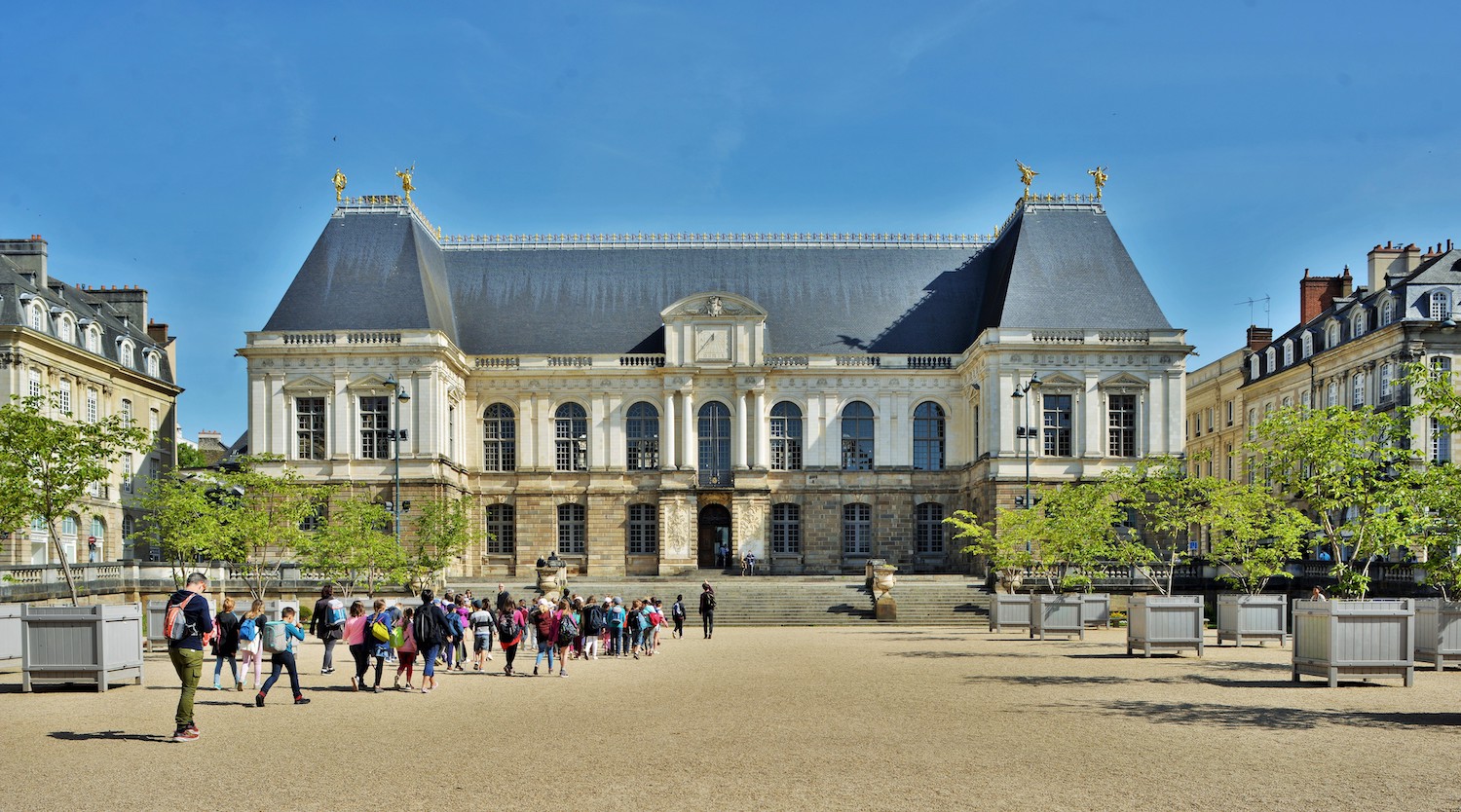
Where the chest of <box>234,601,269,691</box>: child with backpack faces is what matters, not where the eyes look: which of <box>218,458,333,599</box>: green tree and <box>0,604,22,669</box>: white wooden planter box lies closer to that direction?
the green tree

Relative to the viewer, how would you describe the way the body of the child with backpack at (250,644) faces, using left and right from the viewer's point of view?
facing away from the viewer and to the right of the viewer

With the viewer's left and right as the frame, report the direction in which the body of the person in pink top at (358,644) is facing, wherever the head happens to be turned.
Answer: facing away from the viewer and to the right of the viewer

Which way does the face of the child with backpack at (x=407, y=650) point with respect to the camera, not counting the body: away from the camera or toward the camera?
away from the camera

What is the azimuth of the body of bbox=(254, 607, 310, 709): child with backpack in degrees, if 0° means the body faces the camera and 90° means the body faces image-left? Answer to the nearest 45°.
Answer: approximately 225°

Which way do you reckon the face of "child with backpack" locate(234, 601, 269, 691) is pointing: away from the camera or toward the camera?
away from the camera

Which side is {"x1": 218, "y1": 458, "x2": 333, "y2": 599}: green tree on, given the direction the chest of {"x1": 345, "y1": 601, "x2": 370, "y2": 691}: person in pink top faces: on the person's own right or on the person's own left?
on the person's own left
